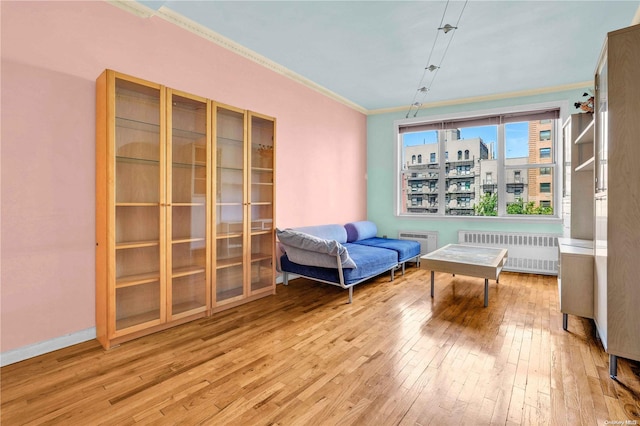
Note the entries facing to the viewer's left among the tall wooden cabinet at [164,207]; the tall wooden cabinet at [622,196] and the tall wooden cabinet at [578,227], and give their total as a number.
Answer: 2

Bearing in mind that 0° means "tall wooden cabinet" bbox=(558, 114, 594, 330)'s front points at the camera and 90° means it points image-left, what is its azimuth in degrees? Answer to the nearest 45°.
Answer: approximately 90°

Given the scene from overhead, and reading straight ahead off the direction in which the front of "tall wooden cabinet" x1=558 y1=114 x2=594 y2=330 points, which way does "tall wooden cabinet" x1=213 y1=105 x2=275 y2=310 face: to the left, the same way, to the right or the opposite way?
the opposite way

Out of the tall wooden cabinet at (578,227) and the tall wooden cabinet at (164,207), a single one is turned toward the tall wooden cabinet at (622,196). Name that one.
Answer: the tall wooden cabinet at (164,207)

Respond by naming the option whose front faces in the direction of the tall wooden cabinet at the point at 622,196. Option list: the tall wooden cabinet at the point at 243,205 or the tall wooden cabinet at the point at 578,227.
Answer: the tall wooden cabinet at the point at 243,205

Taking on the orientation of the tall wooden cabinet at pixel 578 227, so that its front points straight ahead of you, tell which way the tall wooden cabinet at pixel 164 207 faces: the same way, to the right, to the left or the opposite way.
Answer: the opposite way

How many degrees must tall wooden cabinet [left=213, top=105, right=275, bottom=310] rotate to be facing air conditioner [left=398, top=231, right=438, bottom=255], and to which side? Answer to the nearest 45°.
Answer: approximately 90° to its left

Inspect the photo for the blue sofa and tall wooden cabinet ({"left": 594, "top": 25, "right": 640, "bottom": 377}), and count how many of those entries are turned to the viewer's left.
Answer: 1

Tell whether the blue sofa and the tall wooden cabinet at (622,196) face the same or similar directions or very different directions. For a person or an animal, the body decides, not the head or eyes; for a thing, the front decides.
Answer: very different directions

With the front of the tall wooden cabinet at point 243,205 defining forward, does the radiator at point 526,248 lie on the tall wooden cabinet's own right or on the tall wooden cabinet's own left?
on the tall wooden cabinet's own left
